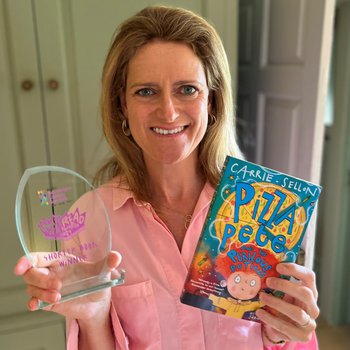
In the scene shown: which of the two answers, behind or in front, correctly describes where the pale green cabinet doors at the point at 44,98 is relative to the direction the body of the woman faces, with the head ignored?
behind

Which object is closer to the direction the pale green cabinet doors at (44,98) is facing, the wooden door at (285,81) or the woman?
the woman

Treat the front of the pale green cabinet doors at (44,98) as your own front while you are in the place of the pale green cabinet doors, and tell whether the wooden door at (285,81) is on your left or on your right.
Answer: on your left

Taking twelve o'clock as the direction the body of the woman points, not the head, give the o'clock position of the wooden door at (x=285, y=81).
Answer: The wooden door is roughly at 7 o'clock from the woman.

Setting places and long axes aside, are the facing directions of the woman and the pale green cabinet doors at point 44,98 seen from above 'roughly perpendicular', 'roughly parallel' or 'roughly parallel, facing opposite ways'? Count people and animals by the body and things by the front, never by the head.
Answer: roughly parallel

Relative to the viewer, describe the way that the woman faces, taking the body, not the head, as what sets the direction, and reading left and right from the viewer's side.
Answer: facing the viewer

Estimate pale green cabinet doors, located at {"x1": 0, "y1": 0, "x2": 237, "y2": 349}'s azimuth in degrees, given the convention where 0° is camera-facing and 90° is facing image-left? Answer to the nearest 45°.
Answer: approximately 0°

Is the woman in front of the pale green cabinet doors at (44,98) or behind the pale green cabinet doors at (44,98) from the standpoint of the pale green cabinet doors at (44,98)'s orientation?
in front

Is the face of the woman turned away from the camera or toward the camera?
toward the camera

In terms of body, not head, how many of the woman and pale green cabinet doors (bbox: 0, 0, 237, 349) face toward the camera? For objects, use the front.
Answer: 2
